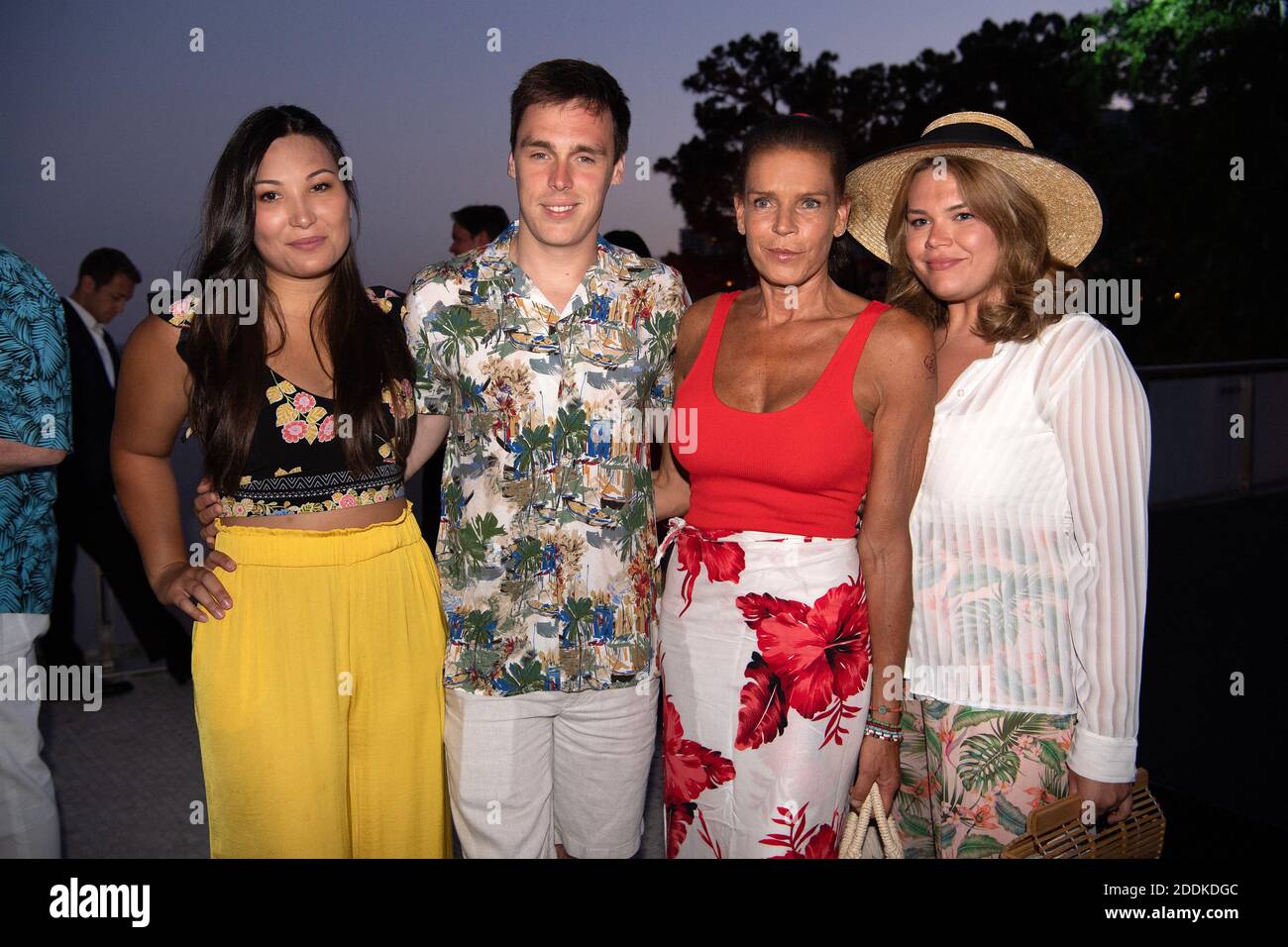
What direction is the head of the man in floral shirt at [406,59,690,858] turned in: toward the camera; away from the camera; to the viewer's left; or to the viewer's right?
toward the camera

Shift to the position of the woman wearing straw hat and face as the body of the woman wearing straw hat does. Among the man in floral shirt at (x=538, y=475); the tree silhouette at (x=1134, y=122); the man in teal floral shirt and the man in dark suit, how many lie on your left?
0

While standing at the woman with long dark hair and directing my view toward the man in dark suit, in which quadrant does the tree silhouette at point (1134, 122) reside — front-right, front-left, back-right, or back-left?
front-right

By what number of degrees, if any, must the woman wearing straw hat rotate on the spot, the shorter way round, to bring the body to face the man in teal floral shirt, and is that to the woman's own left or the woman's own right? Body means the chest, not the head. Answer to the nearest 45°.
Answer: approximately 45° to the woman's own right

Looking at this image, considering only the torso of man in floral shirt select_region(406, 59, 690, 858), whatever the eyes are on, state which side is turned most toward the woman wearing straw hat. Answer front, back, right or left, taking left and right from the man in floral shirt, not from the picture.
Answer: left

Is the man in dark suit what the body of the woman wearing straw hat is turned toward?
no

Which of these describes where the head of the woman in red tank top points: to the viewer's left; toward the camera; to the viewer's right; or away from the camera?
toward the camera

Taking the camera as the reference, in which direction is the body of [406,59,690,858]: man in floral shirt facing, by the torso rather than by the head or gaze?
toward the camera
